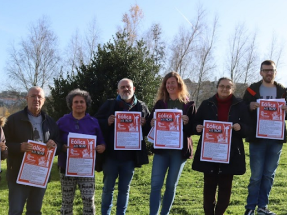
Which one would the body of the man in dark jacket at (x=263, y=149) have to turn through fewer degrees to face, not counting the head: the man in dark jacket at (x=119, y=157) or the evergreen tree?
the man in dark jacket

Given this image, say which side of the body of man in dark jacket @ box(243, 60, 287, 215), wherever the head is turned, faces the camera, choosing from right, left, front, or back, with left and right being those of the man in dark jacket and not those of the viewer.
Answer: front

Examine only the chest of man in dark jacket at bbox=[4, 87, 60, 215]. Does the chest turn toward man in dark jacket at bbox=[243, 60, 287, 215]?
no

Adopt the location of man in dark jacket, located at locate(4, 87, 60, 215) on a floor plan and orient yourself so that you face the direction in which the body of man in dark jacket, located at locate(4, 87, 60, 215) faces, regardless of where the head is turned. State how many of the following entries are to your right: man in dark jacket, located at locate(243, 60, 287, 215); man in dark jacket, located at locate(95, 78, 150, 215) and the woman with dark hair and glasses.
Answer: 0

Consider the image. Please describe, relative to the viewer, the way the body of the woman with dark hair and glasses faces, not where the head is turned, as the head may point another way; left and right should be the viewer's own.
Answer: facing the viewer

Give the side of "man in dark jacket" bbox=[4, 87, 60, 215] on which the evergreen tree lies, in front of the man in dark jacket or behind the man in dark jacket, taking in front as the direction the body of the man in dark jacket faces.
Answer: behind

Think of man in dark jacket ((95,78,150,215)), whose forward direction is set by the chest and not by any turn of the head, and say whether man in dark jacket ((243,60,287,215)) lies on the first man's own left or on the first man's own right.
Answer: on the first man's own left

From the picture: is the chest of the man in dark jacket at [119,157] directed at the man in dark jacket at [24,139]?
no

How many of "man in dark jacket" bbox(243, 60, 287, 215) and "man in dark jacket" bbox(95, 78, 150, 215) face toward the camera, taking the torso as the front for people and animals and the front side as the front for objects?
2

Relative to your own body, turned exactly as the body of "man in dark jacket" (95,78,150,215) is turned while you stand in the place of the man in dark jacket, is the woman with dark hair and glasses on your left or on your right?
on your left

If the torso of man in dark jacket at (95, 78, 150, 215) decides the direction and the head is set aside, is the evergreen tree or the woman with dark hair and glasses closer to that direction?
the woman with dark hair and glasses

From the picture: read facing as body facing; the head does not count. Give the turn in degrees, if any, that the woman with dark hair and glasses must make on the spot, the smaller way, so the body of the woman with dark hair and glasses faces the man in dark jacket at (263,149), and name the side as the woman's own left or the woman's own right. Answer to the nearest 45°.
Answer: approximately 135° to the woman's own left

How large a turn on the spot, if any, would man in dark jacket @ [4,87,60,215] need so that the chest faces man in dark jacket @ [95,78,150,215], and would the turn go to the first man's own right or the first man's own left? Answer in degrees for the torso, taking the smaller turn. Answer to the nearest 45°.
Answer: approximately 90° to the first man's own left

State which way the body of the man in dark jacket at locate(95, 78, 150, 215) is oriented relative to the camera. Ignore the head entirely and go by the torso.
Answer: toward the camera
